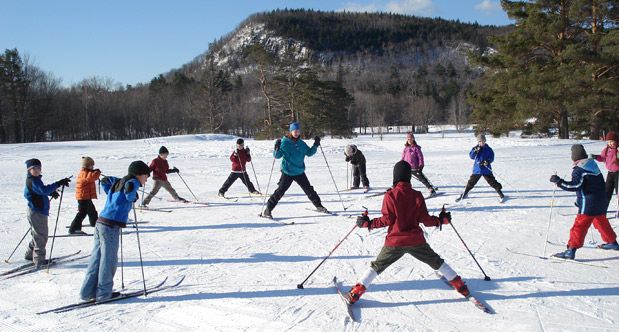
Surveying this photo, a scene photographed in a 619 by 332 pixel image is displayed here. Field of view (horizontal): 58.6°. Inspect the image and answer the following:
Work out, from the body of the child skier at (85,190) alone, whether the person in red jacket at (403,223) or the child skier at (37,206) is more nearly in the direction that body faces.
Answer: the person in red jacket

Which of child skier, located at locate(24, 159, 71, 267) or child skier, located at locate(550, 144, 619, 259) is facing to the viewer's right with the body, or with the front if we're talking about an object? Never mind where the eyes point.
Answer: child skier, located at locate(24, 159, 71, 267)

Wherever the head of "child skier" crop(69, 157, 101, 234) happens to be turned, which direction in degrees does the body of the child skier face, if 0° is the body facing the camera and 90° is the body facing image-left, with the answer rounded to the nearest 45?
approximately 270°

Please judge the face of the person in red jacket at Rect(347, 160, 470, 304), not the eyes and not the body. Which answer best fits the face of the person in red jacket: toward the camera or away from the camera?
away from the camera

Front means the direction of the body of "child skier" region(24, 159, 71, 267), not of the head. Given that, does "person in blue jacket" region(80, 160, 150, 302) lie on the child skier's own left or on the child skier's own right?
on the child skier's own right

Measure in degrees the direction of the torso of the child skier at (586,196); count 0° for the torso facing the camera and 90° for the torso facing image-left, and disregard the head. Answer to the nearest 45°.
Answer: approximately 135°

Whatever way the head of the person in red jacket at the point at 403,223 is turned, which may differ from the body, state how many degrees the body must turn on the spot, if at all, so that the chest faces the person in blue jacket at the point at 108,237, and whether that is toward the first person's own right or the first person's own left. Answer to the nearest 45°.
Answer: approximately 90° to the first person's own left

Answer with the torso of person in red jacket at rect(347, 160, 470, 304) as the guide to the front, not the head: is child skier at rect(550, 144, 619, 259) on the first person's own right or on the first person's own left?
on the first person's own right

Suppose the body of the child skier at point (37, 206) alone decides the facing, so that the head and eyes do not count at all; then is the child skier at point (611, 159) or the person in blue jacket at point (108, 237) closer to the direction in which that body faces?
the child skier

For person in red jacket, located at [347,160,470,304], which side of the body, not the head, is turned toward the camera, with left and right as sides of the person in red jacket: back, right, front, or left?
back

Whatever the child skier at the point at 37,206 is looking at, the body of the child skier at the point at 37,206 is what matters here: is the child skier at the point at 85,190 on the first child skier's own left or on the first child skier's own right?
on the first child skier's own left

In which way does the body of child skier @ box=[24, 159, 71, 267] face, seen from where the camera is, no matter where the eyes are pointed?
to the viewer's right
